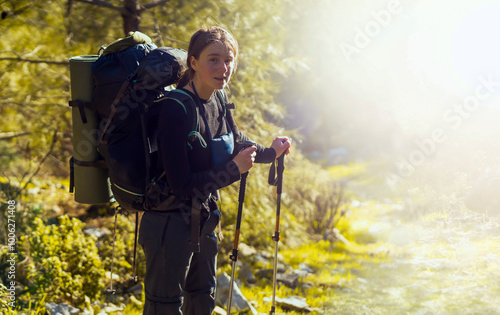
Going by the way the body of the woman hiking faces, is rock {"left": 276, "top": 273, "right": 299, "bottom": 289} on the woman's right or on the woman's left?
on the woman's left

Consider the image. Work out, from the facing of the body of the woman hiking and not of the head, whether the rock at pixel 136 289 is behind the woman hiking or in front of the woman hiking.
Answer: behind

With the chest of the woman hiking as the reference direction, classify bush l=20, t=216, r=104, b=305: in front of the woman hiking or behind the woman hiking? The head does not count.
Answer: behind

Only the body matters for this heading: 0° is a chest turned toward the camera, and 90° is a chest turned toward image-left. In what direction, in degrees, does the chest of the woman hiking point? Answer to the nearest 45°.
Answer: approximately 315°

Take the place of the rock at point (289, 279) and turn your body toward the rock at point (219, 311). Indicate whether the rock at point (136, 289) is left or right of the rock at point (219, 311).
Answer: right

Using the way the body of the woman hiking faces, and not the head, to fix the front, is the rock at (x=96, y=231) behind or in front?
behind

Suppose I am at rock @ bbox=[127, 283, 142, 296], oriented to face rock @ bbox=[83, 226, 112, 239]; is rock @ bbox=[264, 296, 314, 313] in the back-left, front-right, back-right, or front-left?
back-right
